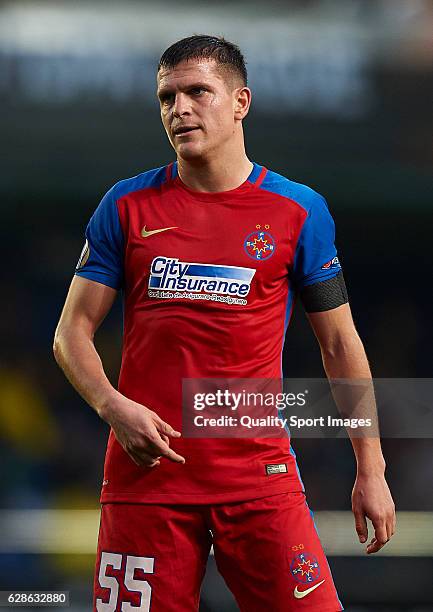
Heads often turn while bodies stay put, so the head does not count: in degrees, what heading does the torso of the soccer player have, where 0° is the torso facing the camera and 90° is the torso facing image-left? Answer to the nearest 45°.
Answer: approximately 0°
